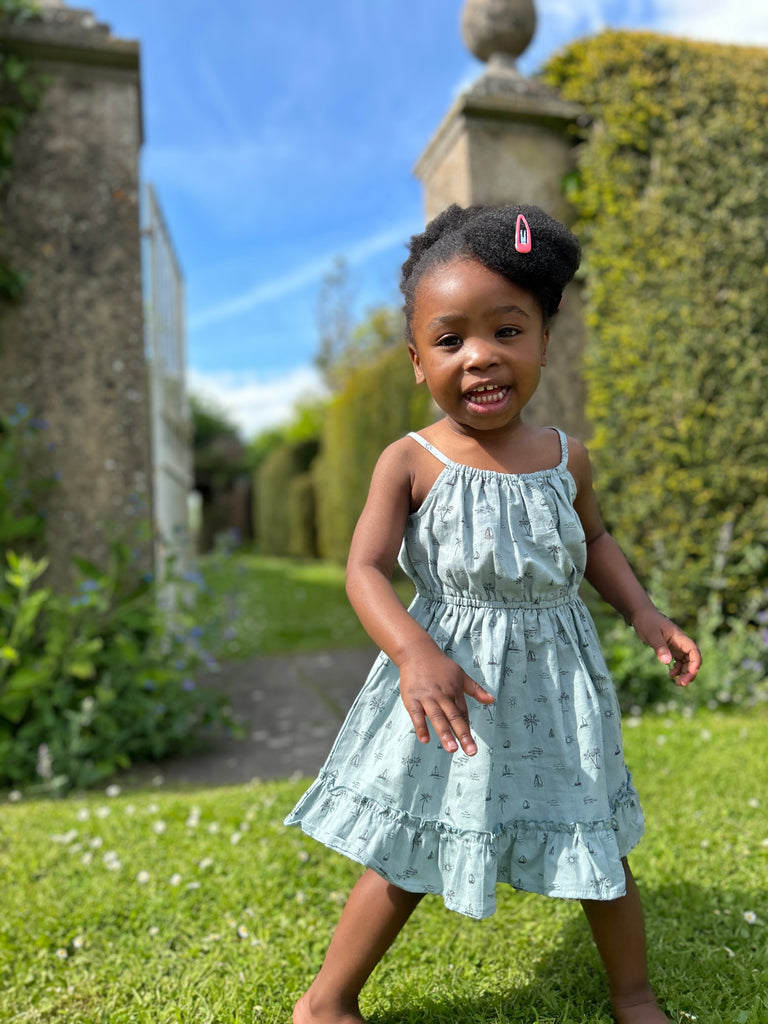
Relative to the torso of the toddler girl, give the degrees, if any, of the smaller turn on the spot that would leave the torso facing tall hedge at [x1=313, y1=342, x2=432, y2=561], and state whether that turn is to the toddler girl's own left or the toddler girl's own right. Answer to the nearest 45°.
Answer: approximately 180°

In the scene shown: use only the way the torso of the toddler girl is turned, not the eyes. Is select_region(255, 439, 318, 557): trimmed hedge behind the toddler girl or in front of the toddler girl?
behind

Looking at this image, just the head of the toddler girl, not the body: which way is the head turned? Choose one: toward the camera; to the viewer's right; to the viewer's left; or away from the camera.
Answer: toward the camera

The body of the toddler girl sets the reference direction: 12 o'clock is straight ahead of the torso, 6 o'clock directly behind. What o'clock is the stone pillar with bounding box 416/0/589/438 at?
The stone pillar is roughly at 6 o'clock from the toddler girl.

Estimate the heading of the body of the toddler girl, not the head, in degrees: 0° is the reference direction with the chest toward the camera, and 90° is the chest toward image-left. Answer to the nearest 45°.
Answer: approximately 0°

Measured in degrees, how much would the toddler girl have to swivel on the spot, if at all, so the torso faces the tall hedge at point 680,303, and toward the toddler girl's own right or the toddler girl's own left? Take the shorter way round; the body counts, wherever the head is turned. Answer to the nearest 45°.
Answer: approximately 180°

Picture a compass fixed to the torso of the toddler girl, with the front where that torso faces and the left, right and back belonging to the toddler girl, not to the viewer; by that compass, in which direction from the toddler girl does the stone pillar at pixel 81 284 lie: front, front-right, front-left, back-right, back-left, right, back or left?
back-right

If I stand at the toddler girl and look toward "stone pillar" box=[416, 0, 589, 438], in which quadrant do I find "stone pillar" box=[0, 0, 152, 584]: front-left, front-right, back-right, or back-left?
front-left
